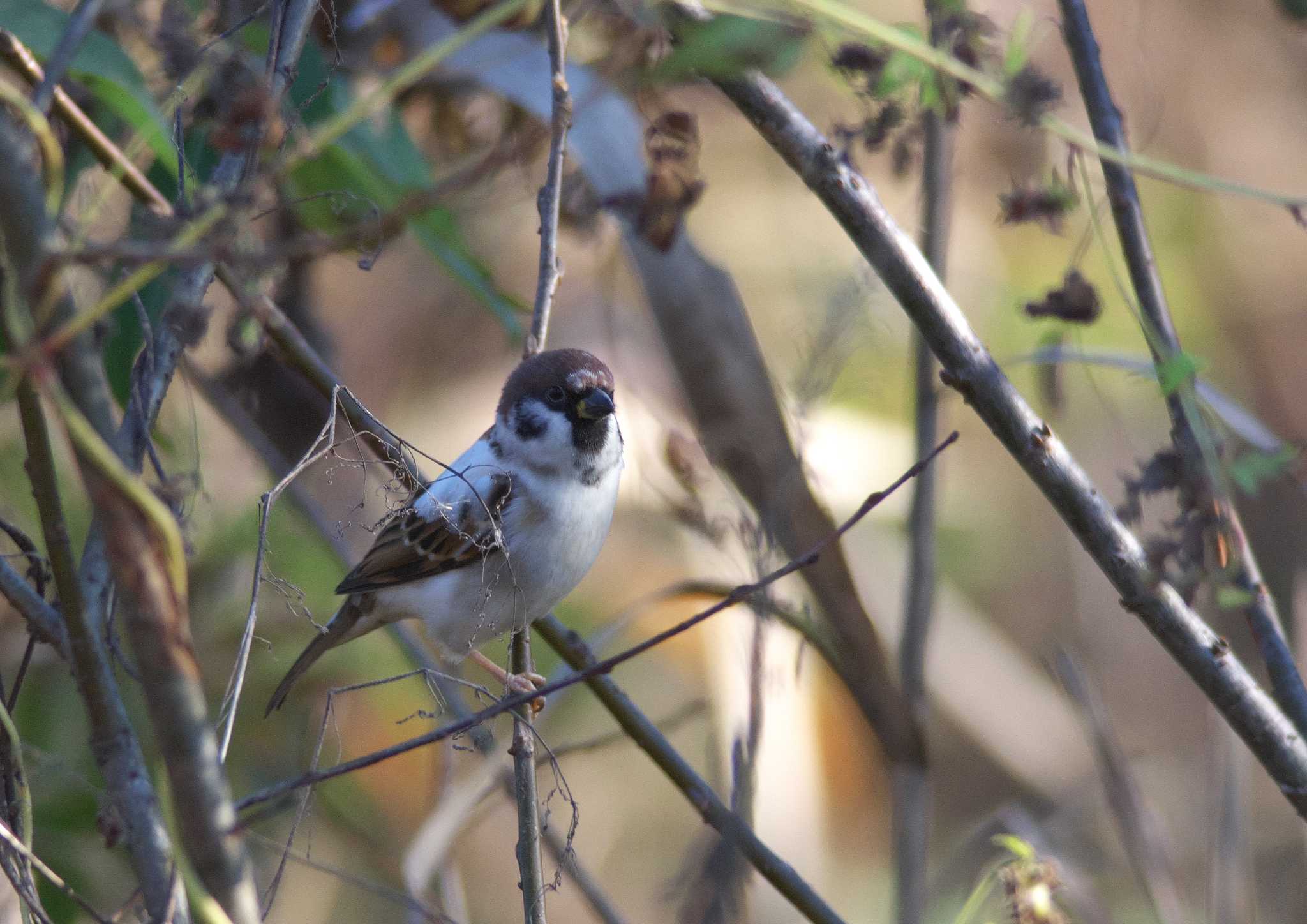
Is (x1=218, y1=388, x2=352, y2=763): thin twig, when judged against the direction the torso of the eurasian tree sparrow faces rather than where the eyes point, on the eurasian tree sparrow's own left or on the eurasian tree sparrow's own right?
on the eurasian tree sparrow's own right

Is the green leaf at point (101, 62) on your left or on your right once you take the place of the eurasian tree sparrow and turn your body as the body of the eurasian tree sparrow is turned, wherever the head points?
on your right

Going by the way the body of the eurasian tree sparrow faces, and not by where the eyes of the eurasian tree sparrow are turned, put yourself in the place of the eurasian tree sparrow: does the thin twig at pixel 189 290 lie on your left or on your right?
on your right

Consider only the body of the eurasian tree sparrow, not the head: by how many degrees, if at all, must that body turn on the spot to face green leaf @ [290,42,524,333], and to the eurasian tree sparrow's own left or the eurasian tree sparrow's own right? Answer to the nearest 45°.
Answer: approximately 135° to the eurasian tree sparrow's own left

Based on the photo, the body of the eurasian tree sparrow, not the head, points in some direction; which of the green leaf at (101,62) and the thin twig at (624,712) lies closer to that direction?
the thin twig

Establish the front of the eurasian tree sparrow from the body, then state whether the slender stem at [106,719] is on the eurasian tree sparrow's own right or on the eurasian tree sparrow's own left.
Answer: on the eurasian tree sparrow's own right

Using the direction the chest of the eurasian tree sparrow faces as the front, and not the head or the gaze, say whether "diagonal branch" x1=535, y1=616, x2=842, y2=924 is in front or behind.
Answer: in front

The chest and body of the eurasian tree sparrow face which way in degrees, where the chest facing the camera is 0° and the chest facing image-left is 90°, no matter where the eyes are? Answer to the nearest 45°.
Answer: approximately 315°
